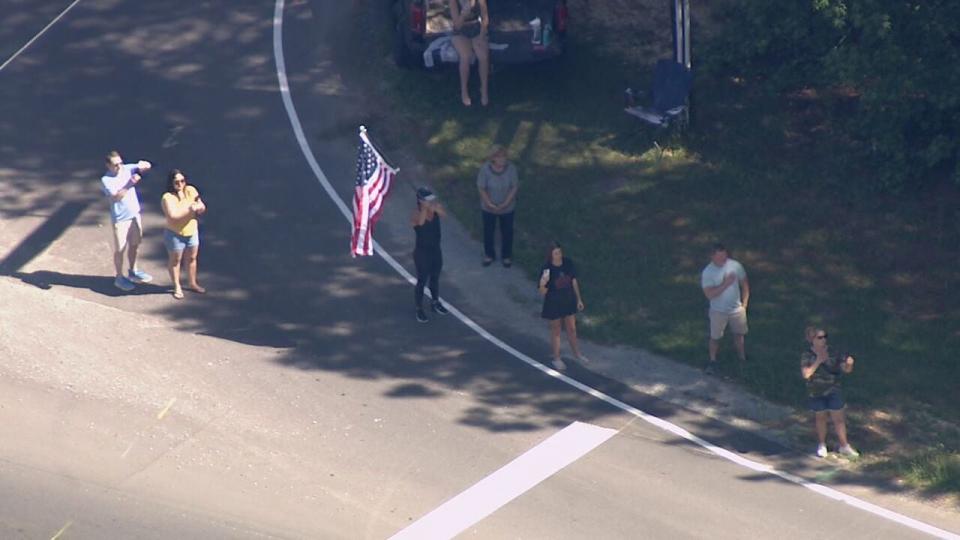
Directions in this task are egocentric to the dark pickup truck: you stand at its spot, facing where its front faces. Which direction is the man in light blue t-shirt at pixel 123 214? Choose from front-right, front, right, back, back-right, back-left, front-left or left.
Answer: back-left

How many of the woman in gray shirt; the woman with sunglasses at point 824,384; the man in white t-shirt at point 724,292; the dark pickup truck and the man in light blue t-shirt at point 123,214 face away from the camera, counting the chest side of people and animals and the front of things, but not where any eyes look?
1

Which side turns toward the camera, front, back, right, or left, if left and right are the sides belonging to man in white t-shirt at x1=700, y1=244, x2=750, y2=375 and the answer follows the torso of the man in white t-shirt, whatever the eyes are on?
front

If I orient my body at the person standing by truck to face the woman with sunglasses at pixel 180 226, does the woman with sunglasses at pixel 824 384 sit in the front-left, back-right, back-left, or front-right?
front-left

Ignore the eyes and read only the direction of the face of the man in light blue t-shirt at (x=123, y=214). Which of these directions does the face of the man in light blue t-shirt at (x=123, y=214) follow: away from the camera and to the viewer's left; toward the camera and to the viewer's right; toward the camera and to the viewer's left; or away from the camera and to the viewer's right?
toward the camera and to the viewer's right

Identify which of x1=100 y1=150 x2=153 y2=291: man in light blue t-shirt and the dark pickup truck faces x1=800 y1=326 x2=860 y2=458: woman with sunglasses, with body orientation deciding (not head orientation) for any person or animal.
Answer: the man in light blue t-shirt

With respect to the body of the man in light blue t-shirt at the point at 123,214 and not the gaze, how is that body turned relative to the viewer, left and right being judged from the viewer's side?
facing the viewer and to the right of the viewer

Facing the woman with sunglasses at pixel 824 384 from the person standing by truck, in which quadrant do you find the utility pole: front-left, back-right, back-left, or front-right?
front-left

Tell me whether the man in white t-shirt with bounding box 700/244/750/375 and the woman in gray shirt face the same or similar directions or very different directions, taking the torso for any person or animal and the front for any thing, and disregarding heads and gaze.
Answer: same or similar directions

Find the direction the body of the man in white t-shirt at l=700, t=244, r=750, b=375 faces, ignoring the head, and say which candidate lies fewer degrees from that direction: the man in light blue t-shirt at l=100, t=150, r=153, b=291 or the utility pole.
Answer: the man in light blue t-shirt

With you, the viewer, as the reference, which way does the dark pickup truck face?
facing away from the viewer

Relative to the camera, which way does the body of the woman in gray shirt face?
toward the camera

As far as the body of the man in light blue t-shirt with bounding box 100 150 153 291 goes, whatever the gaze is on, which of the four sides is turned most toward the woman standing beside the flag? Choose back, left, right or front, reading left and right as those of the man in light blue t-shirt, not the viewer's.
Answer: front

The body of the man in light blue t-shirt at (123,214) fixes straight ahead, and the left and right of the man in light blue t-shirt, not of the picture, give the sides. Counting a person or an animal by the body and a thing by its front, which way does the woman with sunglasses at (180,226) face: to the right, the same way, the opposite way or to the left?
the same way

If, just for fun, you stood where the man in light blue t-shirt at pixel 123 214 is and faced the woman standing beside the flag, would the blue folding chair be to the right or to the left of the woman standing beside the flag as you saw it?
left

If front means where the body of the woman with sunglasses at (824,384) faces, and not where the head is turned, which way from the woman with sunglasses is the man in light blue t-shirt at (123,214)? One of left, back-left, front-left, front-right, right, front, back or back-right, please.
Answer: back-right

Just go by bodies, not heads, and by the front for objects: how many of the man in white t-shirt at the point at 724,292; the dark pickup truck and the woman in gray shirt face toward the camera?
2

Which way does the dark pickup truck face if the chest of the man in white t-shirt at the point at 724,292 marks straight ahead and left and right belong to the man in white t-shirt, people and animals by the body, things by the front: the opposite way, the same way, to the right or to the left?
the opposite way

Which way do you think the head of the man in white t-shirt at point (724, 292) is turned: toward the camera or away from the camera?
toward the camera

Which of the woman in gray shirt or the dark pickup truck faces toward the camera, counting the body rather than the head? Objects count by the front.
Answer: the woman in gray shirt
